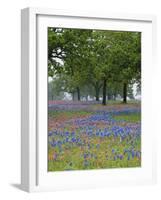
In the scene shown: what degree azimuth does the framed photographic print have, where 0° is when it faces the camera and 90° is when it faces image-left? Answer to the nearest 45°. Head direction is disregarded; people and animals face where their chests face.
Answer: approximately 315°
